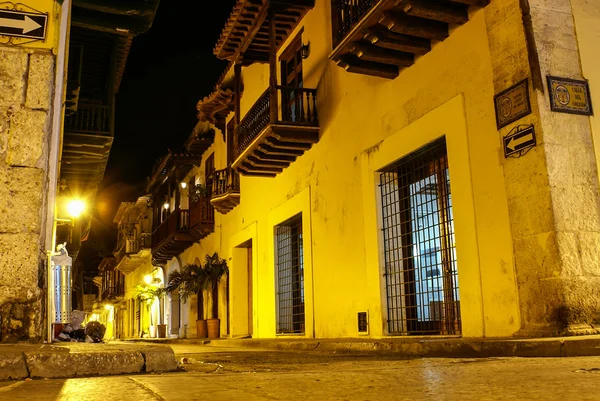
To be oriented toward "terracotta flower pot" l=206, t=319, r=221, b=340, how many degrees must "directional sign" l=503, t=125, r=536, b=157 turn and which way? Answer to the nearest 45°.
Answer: approximately 90° to its right

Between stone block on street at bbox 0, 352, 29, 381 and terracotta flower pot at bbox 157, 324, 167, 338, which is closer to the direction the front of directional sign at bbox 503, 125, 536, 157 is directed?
the stone block on street

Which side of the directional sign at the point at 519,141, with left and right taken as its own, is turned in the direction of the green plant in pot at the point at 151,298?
right

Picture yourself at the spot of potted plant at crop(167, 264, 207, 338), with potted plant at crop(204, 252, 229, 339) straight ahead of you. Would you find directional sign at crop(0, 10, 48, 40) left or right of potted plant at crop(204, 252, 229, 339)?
right

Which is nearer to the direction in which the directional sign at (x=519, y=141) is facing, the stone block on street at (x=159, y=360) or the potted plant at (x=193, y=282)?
the stone block on street

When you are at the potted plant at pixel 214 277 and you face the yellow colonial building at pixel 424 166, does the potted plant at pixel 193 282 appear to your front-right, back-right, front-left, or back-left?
back-right

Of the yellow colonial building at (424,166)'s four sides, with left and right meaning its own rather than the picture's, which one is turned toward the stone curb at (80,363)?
front

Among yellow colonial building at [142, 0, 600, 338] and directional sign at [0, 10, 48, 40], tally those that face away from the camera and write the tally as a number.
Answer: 0

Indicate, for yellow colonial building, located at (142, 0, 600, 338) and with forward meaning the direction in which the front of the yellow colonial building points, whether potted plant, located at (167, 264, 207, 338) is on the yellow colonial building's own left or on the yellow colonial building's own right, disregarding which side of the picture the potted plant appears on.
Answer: on the yellow colonial building's own right

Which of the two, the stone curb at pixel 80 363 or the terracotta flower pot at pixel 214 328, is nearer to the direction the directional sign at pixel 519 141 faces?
the stone curb

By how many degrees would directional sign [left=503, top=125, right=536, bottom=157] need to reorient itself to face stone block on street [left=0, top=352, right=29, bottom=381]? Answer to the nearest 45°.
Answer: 0° — it already faces it
